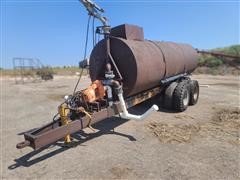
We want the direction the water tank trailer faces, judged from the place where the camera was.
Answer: facing the viewer and to the left of the viewer
